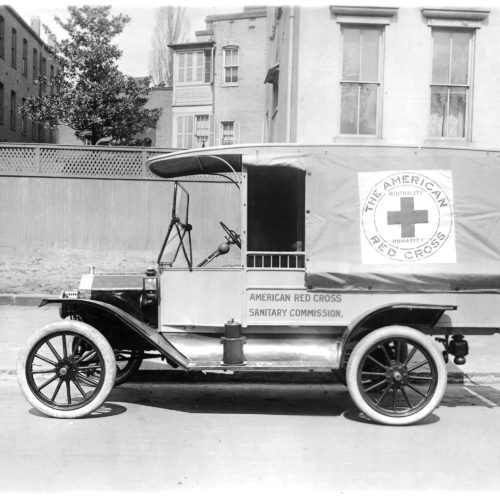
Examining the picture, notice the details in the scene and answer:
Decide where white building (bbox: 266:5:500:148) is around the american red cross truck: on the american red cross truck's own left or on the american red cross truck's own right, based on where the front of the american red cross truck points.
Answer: on the american red cross truck's own right

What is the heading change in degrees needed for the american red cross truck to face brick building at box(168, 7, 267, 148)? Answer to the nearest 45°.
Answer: approximately 90° to its right

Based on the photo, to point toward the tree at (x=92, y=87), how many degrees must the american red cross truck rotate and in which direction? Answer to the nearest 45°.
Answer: approximately 90° to its right

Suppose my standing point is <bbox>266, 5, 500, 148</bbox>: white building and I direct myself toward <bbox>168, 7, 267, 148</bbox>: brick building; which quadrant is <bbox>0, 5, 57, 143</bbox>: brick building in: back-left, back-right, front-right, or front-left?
front-left

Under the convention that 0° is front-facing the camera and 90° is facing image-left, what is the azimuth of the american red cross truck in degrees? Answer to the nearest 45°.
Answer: approximately 90°

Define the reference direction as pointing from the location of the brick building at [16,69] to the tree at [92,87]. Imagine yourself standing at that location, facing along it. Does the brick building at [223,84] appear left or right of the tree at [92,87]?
left

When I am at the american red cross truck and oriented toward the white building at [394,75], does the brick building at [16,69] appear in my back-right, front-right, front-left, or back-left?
front-left

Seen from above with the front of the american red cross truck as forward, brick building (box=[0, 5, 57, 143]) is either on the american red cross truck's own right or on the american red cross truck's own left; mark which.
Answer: on the american red cross truck's own right

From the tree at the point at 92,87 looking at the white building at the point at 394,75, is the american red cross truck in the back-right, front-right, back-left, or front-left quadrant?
front-right

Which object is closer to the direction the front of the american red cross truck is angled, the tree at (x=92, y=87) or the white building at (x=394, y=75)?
the tree

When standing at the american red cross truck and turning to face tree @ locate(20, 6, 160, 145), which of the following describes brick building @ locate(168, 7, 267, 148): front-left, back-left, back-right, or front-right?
front-right
